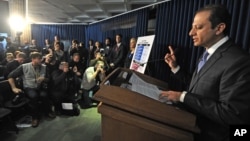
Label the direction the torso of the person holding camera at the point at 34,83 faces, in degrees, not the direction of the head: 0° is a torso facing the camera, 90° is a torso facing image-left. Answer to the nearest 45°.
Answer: approximately 315°

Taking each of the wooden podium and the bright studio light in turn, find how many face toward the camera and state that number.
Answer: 1

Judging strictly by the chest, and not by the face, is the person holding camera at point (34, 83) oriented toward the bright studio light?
no

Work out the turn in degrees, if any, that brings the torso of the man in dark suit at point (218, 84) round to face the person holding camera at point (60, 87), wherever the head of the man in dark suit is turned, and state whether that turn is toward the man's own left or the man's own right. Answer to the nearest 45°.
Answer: approximately 45° to the man's own right

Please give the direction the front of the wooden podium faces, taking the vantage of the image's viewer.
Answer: facing to the left of the viewer

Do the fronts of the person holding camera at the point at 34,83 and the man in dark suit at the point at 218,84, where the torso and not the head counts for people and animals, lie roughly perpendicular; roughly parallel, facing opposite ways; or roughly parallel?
roughly parallel, facing opposite ways

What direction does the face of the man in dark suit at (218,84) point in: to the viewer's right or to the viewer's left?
to the viewer's left

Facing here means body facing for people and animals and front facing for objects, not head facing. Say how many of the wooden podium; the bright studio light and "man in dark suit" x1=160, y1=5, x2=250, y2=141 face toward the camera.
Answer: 1

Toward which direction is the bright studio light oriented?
toward the camera

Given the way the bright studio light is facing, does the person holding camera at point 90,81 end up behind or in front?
in front

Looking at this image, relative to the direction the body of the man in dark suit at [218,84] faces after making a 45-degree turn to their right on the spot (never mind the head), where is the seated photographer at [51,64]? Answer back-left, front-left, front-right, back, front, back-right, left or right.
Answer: front

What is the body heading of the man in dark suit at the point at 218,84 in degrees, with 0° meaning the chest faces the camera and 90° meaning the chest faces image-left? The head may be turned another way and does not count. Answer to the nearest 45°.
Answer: approximately 90°

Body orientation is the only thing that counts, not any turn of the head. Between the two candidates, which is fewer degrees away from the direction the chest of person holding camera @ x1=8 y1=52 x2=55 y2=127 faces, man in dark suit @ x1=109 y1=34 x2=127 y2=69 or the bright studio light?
the man in dark suit

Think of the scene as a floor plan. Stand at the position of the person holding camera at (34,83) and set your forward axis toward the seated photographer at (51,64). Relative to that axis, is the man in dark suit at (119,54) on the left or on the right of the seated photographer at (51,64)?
right

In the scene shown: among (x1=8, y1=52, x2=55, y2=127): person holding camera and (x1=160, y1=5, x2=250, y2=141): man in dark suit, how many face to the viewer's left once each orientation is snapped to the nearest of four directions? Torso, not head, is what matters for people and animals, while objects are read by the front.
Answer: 1

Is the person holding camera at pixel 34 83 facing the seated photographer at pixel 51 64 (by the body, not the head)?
no
